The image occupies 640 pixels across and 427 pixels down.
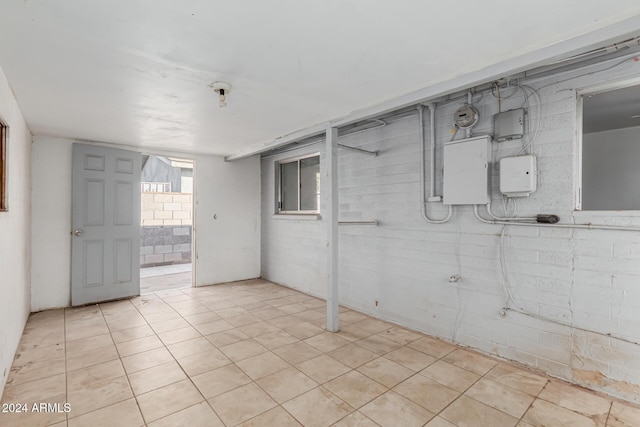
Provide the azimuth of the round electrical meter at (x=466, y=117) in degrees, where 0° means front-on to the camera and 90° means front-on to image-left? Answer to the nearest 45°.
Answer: approximately 45°

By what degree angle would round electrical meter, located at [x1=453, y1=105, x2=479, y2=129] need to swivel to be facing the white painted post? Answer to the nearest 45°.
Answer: approximately 45° to its right

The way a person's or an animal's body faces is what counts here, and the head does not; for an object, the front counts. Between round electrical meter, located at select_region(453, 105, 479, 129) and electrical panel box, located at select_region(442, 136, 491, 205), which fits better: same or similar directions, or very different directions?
same or similar directions

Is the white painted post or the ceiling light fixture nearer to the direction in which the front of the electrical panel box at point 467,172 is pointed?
the ceiling light fixture

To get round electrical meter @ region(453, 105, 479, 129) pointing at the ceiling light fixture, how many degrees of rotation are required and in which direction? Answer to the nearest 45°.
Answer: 0° — it already faces it

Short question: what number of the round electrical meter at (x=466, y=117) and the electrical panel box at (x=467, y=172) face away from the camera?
0

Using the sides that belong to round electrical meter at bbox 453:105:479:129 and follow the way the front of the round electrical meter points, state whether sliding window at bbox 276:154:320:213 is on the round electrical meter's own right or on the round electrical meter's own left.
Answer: on the round electrical meter's own right

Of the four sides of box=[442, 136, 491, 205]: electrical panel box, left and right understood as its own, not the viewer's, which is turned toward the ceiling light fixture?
front

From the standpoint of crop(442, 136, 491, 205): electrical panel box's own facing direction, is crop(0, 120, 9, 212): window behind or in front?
in front
